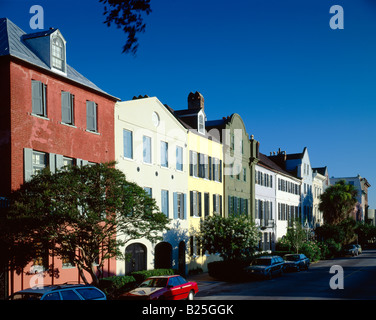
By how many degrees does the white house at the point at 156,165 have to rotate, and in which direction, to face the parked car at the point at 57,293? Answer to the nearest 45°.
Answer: approximately 45° to its right

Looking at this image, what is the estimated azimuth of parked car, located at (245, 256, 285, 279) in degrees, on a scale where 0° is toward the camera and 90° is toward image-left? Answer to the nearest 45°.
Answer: approximately 45°

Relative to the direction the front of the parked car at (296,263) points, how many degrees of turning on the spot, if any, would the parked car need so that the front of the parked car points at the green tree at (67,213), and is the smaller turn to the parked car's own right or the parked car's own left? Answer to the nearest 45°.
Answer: approximately 45° to the parked car's own left

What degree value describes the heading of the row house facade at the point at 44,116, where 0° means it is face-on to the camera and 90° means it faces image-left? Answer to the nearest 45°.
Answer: approximately 315°

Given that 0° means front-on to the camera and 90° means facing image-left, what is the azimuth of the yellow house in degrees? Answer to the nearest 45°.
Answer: approximately 315°

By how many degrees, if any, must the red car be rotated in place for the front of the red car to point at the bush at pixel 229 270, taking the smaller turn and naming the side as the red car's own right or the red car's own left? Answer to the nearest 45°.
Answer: approximately 135° to the red car's own right

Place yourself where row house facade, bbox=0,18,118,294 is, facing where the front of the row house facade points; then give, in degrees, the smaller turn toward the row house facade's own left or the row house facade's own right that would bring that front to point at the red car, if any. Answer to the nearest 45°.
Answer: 0° — it already faces it

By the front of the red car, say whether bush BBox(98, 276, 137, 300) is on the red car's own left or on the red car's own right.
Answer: on the red car's own right

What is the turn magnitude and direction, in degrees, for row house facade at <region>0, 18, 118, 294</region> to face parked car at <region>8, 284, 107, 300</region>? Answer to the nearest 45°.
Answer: approximately 45° to its right

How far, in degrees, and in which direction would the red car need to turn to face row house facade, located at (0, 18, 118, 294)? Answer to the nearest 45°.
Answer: approximately 90° to its right
